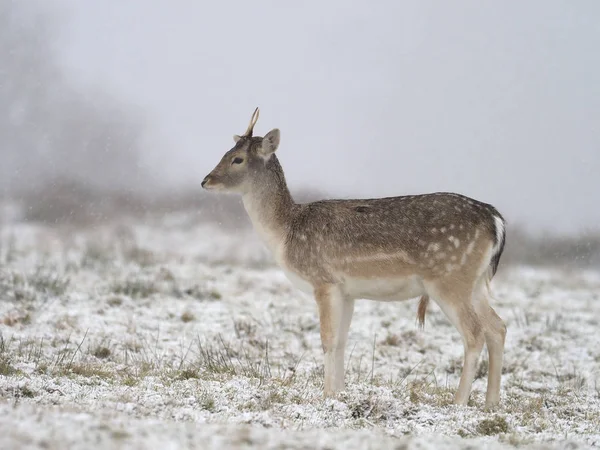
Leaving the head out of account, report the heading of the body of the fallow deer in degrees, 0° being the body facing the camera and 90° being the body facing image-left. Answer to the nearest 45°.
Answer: approximately 90°
